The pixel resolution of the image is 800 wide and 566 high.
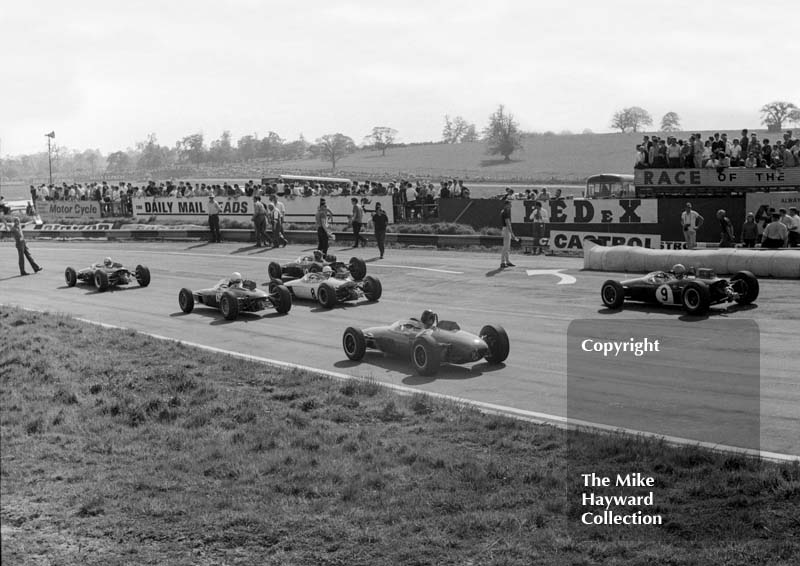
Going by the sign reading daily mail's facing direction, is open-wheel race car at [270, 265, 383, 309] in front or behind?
in front

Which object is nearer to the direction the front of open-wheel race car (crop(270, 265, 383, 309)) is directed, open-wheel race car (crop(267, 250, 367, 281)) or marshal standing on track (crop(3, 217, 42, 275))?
the marshal standing on track

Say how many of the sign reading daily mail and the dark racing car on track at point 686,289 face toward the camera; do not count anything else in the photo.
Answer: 1

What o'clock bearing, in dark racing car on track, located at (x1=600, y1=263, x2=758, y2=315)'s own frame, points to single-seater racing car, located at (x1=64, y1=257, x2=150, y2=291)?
The single-seater racing car is roughly at 11 o'clock from the dark racing car on track.

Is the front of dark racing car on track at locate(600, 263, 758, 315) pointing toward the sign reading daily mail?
yes

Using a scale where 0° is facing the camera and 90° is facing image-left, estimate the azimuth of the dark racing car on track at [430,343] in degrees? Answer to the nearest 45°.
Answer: approximately 135°

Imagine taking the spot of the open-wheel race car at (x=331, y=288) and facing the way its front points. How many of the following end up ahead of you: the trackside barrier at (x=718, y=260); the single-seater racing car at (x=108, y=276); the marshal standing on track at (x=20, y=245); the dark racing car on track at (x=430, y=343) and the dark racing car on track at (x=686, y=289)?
2

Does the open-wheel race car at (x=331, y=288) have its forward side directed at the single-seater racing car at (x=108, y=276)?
yes

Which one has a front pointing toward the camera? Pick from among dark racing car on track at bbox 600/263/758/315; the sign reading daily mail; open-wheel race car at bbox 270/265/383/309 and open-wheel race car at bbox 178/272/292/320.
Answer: the sign reading daily mail

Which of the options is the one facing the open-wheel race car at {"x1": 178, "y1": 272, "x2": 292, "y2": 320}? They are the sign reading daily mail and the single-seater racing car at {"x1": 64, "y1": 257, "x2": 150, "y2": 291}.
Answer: the sign reading daily mail

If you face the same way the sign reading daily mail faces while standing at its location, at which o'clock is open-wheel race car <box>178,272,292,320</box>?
The open-wheel race car is roughly at 12 o'clock from the sign reading daily mail.
